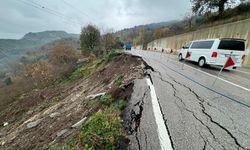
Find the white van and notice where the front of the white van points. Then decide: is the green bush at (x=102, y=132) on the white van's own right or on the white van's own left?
on the white van's own left

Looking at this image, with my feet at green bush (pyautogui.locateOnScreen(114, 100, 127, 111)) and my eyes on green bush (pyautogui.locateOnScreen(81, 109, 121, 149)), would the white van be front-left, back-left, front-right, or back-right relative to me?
back-left

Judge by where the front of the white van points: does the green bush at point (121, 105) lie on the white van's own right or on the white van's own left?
on the white van's own left

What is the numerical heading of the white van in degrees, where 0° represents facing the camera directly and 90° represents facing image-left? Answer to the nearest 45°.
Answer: approximately 135°

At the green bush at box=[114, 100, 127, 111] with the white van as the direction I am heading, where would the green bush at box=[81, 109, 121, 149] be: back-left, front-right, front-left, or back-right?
back-right
